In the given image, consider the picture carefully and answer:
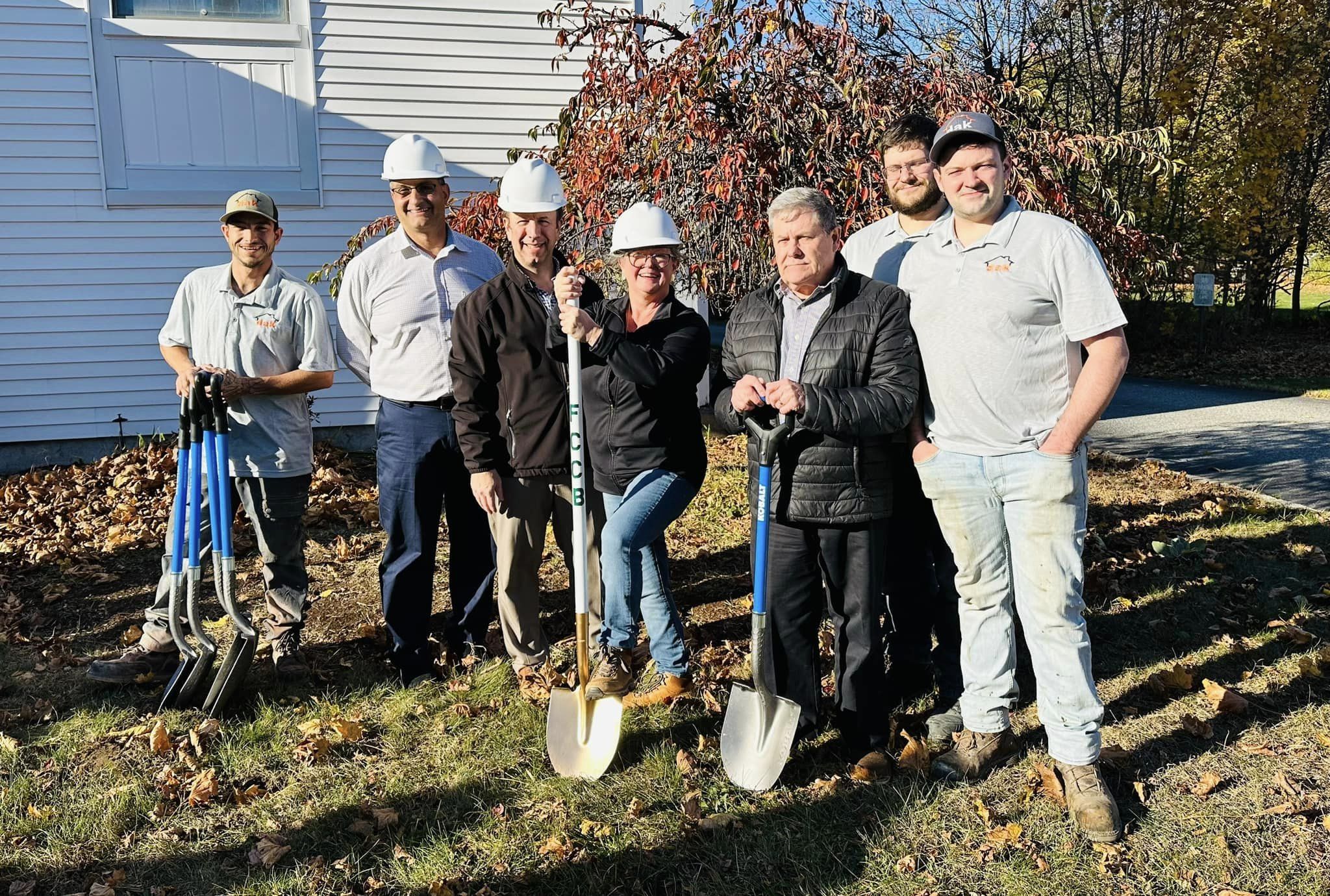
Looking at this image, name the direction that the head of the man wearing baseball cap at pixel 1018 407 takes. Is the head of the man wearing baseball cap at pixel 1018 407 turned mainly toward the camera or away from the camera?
toward the camera

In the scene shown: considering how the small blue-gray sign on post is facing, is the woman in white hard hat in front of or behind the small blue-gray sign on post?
in front

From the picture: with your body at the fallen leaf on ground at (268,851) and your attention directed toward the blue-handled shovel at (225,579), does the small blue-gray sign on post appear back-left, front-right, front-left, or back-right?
front-right

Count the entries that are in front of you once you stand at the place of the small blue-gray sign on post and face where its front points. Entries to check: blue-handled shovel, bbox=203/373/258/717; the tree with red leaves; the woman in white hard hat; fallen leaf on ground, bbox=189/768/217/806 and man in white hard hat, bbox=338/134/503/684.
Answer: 5

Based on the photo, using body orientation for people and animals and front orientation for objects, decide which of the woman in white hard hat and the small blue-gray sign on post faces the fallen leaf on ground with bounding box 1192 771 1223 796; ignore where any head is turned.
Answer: the small blue-gray sign on post

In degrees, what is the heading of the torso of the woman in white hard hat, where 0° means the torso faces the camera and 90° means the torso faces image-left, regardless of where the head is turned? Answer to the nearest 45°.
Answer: approximately 45°

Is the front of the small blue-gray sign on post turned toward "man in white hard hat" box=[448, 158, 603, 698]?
yes

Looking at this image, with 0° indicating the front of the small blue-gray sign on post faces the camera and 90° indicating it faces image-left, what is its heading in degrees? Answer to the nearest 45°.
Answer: approximately 0°

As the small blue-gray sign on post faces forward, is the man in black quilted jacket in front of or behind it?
in front

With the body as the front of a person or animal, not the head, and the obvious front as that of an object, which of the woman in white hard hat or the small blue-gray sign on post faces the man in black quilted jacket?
the small blue-gray sign on post

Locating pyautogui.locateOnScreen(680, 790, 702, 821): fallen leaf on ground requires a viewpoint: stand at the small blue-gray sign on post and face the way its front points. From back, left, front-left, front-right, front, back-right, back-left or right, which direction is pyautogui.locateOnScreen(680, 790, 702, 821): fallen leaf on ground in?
front

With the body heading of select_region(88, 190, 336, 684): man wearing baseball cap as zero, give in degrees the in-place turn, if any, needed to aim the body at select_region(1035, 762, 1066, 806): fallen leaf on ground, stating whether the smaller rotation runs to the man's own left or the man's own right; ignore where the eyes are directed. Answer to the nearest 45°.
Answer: approximately 45° to the man's own left

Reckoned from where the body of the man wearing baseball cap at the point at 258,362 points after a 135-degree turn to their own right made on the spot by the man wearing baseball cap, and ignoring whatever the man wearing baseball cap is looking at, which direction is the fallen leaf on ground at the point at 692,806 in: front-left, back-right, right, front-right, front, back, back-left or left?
back

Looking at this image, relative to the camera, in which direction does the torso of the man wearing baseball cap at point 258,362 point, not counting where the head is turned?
toward the camera

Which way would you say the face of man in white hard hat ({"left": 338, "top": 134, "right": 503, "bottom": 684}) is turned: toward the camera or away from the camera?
toward the camera

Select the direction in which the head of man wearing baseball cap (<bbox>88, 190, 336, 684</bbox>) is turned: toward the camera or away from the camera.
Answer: toward the camera

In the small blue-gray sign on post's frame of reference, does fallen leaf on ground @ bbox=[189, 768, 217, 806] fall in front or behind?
in front
